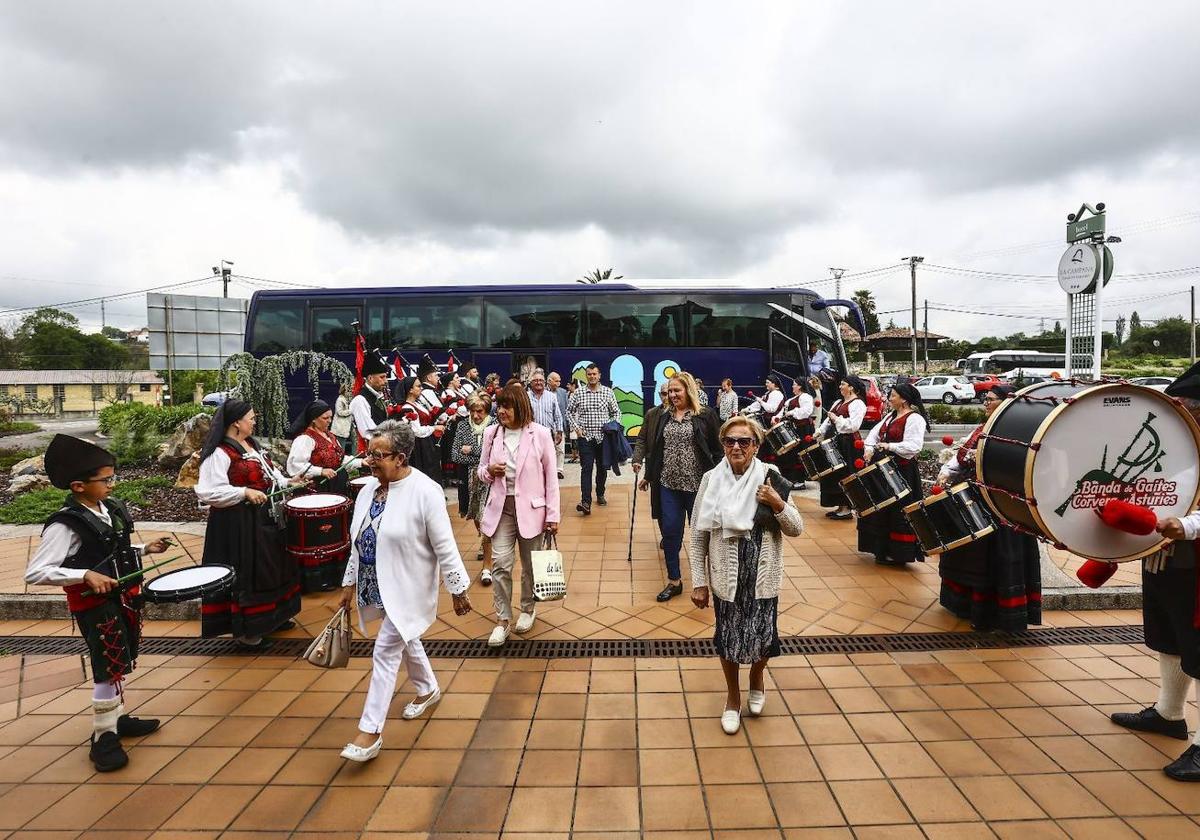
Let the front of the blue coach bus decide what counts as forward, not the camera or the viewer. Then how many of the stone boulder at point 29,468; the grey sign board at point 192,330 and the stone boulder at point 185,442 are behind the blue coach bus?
3

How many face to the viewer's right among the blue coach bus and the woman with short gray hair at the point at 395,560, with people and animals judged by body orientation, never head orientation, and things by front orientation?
1

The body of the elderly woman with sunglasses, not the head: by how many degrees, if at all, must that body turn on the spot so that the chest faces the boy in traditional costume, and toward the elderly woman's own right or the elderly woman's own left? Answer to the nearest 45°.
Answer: approximately 90° to the elderly woman's own right

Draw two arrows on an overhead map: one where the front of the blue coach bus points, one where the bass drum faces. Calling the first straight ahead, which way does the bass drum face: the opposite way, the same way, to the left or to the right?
to the right

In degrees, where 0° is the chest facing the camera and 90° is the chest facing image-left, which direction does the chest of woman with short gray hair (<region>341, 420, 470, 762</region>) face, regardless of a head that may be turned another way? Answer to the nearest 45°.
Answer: approximately 45°

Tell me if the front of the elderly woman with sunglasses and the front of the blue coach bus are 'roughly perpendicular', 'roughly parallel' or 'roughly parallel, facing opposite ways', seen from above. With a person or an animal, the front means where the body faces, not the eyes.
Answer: roughly perpendicular

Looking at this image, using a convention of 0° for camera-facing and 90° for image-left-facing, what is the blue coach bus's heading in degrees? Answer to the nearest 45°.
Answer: approximately 270°

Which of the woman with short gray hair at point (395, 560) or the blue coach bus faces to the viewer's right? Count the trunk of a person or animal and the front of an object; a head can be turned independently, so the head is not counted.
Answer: the blue coach bus

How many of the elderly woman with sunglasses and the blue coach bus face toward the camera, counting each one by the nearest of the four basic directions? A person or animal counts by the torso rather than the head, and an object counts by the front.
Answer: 1

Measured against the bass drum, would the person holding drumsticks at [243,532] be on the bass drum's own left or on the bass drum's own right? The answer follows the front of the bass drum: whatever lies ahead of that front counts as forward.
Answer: on the bass drum's own right

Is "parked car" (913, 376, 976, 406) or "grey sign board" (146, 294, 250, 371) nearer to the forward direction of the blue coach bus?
the parked car

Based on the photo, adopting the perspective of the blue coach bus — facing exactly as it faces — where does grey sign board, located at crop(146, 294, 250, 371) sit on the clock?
The grey sign board is roughly at 6 o'clock from the blue coach bus.
